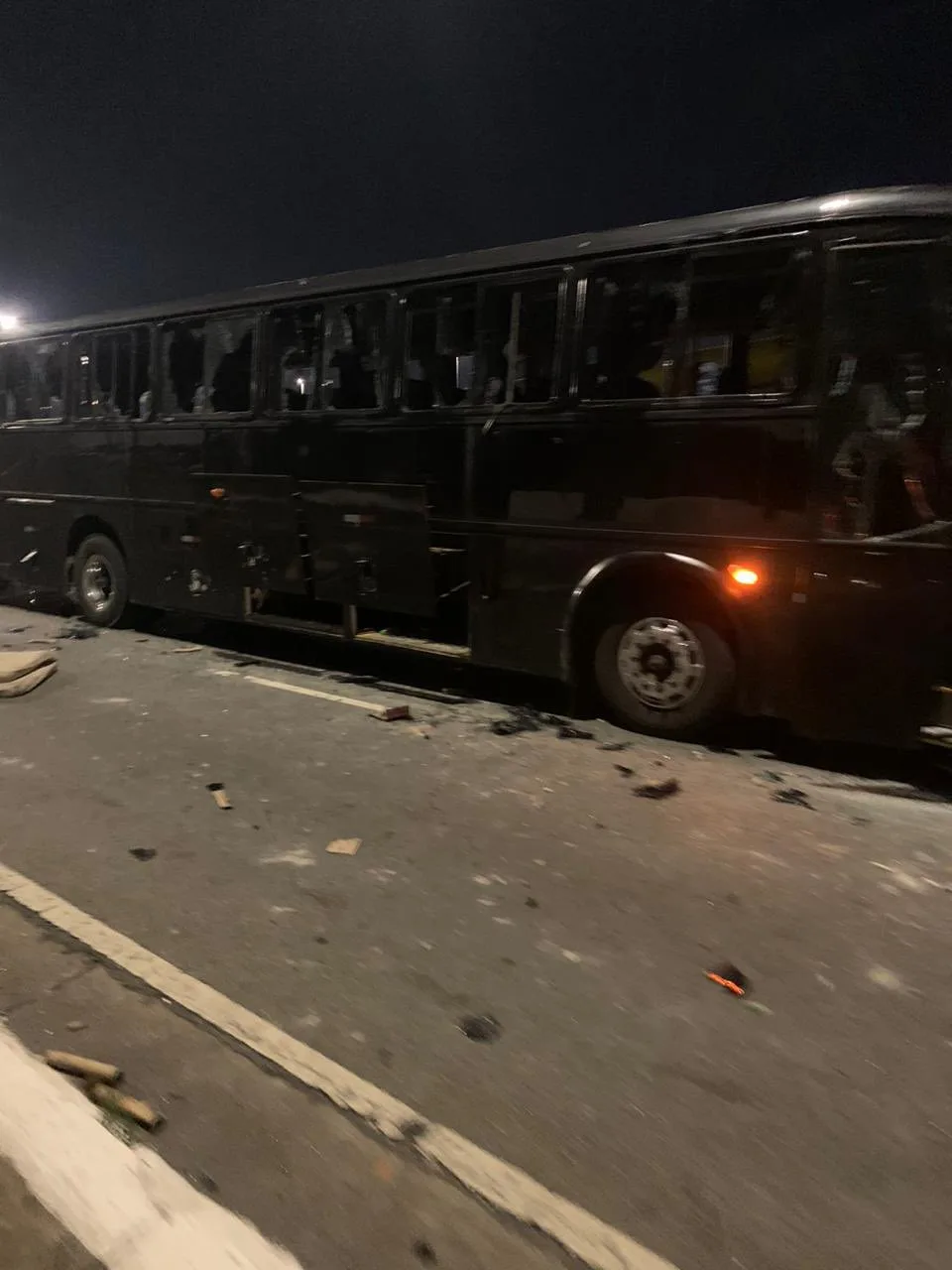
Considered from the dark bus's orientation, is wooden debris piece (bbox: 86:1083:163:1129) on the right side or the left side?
on its right

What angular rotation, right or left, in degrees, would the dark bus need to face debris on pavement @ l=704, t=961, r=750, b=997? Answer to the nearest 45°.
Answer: approximately 45° to its right

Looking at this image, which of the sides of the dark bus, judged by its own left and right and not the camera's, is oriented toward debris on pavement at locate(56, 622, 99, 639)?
back

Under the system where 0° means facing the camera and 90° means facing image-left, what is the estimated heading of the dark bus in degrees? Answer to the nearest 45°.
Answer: approximately 315°

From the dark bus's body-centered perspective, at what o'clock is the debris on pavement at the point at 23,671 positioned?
The debris on pavement is roughly at 5 o'clock from the dark bus.

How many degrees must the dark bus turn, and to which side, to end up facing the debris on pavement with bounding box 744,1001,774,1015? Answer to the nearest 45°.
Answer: approximately 45° to its right

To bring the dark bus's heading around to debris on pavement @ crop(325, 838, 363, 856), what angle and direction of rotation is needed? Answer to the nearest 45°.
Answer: approximately 90° to its right

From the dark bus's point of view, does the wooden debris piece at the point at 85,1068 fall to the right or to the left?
on its right
